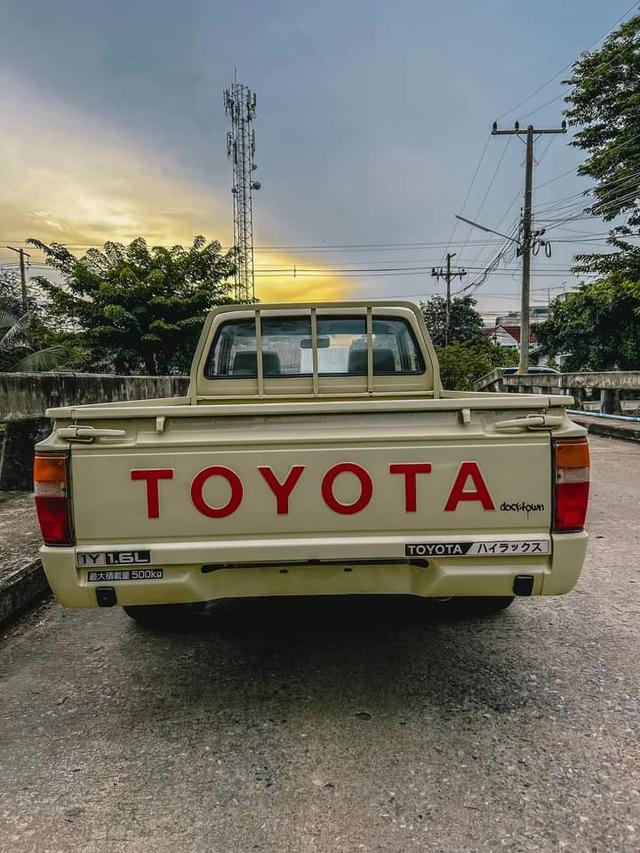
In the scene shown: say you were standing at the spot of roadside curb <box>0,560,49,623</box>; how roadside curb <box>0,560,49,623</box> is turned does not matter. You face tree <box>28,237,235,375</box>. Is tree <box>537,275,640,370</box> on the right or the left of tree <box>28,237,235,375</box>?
right

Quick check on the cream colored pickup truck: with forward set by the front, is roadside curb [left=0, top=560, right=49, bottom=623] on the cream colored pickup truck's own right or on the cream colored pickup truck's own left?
on the cream colored pickup truck's own left

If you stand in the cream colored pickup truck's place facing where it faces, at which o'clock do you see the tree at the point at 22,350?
The tree is roughly at 11 o'clock from the cream colored pickup truck.

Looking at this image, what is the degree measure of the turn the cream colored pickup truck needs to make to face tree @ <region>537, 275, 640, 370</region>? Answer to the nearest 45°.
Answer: approximately 45° to its right

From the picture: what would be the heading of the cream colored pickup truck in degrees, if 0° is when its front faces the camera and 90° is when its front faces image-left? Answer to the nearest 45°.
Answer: approximately 180°
